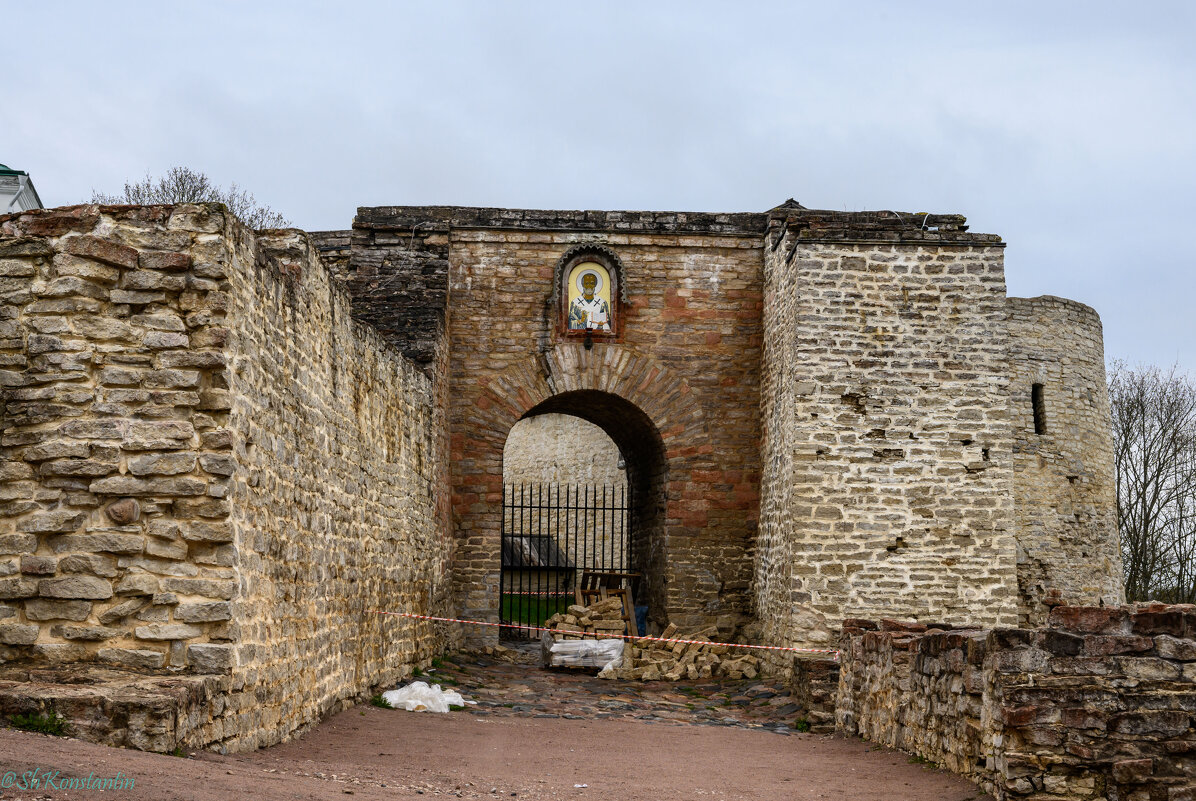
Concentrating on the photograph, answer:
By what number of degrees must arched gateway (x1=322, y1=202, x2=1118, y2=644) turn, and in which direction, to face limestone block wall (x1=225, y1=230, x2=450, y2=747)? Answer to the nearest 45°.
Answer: approximately 45° to its right

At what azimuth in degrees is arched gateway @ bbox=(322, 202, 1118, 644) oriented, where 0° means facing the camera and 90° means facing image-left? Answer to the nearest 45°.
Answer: approximately 0°

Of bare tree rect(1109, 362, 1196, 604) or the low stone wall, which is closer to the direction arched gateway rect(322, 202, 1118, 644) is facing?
the low stone wall

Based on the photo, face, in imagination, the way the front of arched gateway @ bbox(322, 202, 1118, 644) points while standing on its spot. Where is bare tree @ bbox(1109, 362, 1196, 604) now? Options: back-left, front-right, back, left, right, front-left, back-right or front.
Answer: back-left
